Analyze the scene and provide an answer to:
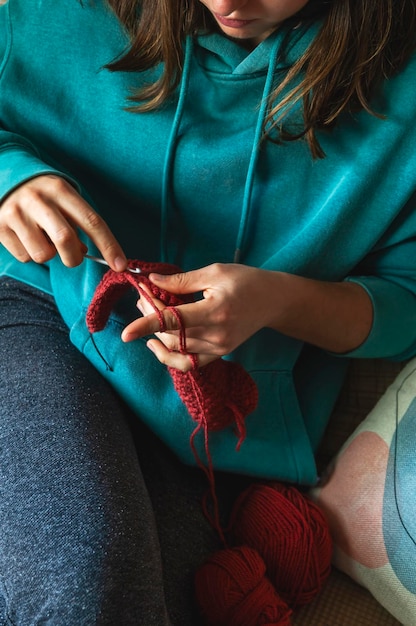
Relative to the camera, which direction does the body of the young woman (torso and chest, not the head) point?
toward the camera

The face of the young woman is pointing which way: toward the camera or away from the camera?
toward the camera
